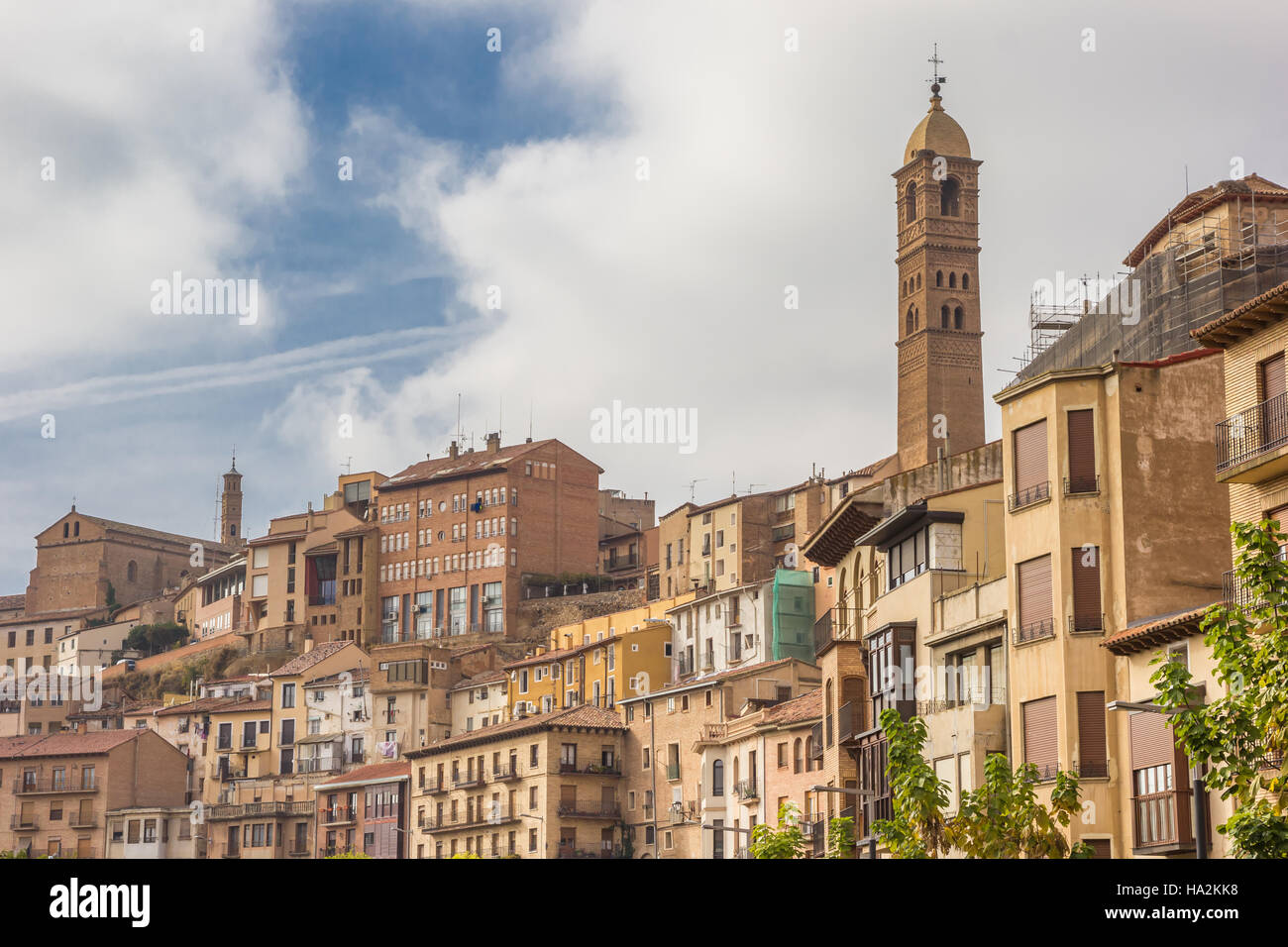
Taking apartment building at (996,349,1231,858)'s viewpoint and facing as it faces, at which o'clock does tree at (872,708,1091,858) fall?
The tree is roughly at 11 o'clock from the apartment building.

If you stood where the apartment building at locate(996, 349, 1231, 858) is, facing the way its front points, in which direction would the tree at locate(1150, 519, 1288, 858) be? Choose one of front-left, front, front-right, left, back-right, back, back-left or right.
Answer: front-left

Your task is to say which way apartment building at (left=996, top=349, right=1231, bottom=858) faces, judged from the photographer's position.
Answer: facing the viewer and to the left of the viewer
